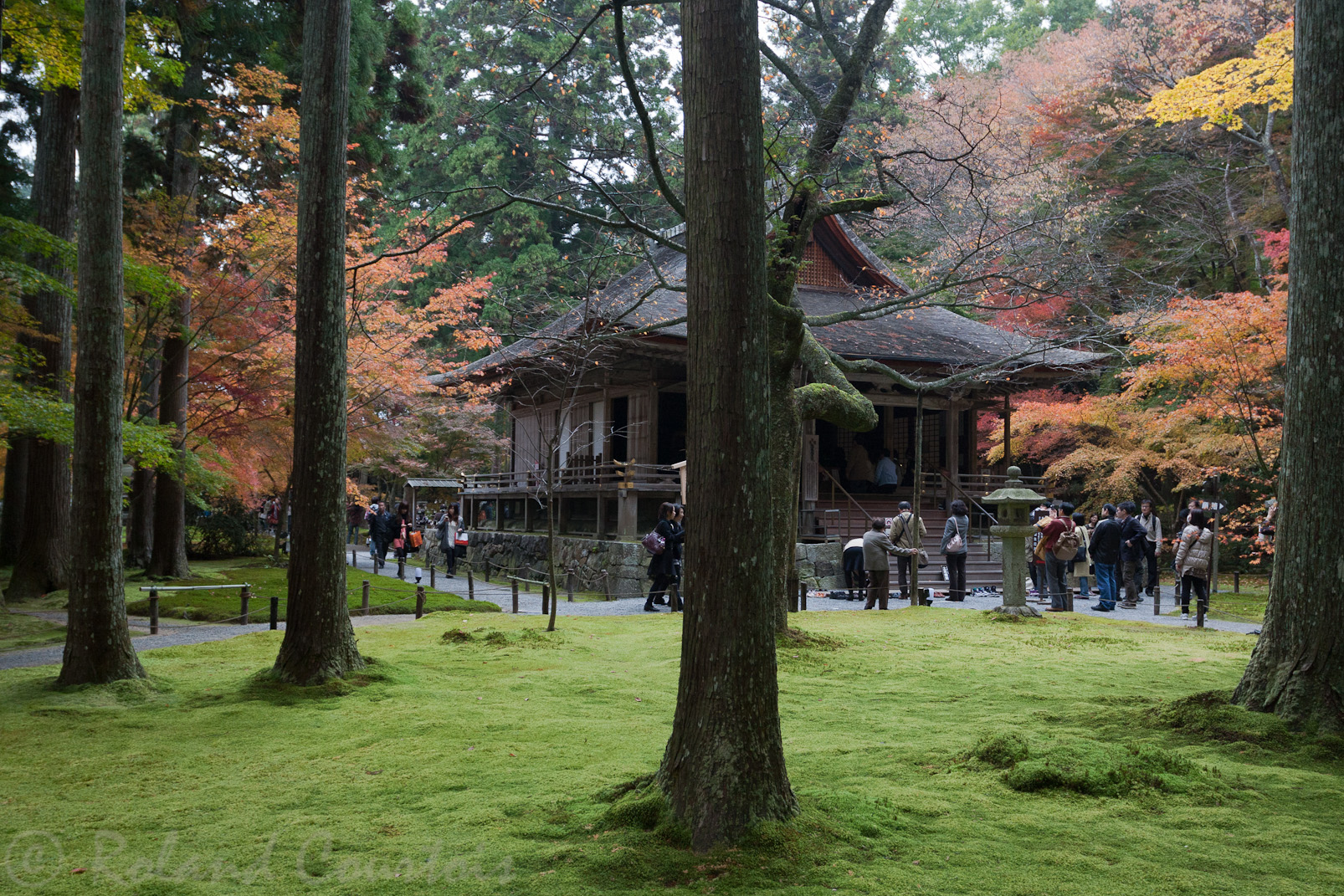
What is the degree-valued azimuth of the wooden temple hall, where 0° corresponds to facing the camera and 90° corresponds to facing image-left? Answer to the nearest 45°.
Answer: approximately 315°

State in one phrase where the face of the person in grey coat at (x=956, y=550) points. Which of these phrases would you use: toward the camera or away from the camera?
away from the camera

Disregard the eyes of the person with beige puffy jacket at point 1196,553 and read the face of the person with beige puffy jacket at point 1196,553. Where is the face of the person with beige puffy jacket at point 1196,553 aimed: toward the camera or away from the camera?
away from the camera

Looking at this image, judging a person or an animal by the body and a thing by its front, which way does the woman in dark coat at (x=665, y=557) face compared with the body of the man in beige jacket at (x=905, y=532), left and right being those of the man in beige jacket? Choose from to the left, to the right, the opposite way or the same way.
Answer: to the right
